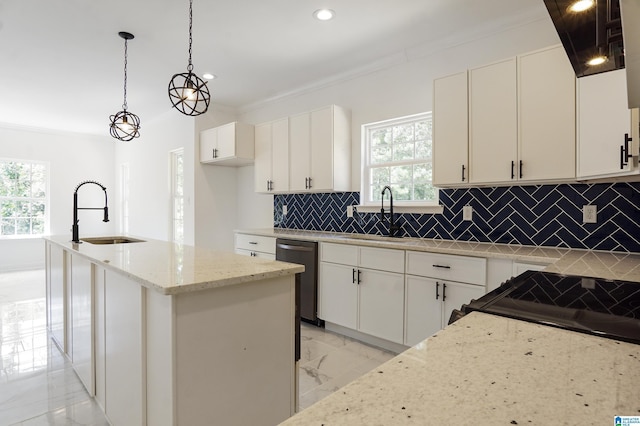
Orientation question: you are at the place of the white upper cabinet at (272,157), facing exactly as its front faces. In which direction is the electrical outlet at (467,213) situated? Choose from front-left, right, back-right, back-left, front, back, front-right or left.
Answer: left

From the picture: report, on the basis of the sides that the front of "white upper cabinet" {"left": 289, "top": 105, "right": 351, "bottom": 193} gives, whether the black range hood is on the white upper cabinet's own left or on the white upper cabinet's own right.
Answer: on the white upper cabinet's own left

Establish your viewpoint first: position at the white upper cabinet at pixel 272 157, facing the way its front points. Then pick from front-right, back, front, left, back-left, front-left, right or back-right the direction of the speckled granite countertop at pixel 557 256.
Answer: left

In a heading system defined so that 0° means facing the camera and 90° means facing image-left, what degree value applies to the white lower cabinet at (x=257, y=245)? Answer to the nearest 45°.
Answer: approximately 45°

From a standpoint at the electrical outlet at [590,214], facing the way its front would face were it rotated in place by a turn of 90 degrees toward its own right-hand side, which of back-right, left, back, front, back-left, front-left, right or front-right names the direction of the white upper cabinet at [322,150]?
front

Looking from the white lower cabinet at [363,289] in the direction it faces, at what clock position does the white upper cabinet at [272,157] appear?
The white upper cabinet is roughly at 3 o'clock from the white lower cabinet.

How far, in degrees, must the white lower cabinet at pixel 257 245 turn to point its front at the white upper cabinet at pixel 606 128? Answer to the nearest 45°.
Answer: approximately 90° to its left

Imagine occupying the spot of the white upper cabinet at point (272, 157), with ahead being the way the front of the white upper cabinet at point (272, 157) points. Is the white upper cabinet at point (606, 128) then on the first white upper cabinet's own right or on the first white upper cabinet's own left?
on the first white upper cabinet's own left

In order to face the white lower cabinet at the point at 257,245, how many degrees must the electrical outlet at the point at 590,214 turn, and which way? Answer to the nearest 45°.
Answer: approximately 90° to its right

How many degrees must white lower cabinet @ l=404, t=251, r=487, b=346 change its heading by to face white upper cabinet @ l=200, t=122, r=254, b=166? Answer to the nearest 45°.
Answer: approximately 90° to its right

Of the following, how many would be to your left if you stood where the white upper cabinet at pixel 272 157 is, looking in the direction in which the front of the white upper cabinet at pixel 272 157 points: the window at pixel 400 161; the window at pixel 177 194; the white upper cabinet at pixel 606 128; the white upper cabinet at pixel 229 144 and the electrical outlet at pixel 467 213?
3

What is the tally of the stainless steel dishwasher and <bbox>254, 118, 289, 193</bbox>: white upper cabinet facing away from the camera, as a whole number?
0

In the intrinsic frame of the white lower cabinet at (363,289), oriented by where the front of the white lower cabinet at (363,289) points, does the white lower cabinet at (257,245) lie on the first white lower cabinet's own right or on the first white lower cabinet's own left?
on the first white lower cabinet's own right

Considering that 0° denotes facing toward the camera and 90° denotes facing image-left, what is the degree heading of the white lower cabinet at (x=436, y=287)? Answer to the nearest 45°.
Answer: approximately 45°
